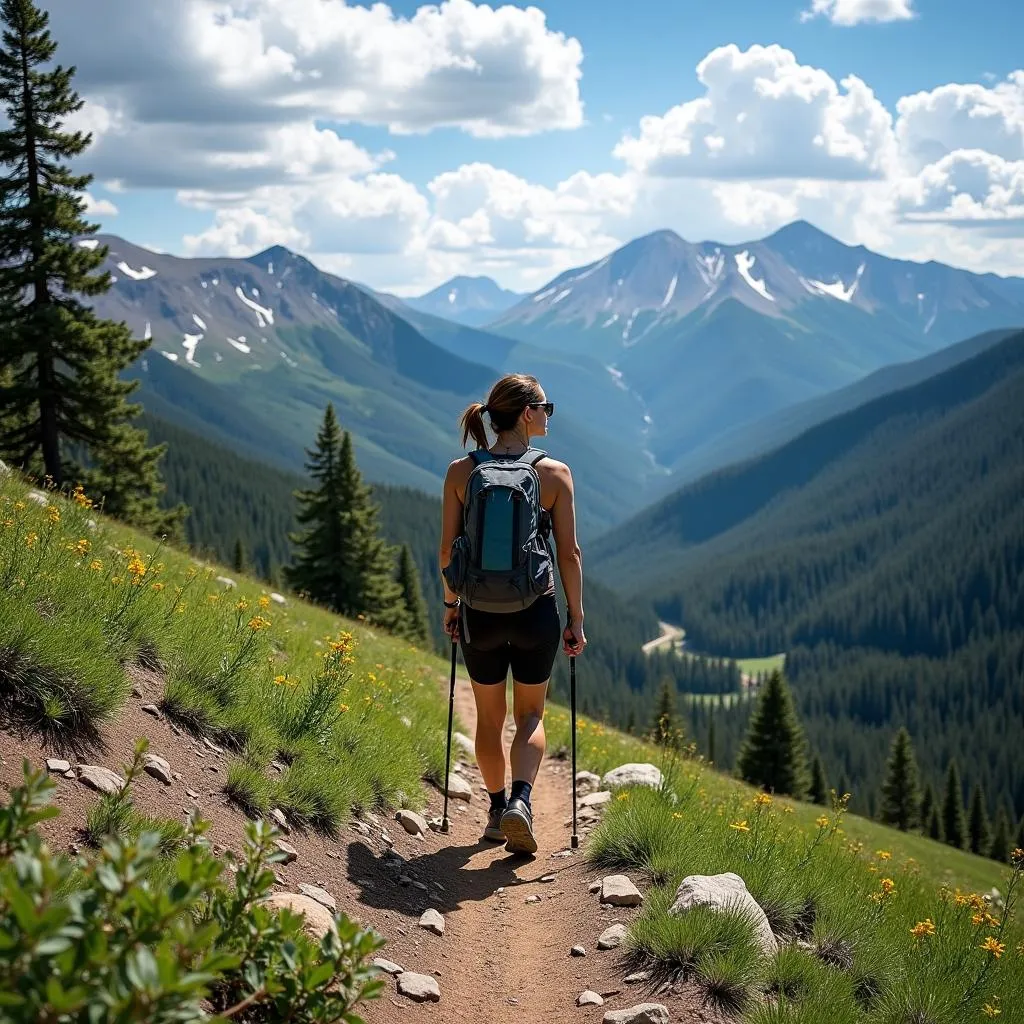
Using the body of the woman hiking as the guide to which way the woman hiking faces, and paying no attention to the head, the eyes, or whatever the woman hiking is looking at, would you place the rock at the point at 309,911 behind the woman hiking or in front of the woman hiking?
behind

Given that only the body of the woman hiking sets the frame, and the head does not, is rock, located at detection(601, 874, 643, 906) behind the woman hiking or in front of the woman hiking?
behind

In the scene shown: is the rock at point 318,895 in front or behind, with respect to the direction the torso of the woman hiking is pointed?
behind

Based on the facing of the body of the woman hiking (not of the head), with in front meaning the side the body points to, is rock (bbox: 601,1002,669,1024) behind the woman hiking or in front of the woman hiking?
behind

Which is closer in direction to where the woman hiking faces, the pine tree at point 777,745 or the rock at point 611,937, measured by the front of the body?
the pine tree

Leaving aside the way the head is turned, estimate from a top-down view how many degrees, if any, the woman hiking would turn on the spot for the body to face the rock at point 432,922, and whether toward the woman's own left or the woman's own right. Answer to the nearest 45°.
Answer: approximately 180°

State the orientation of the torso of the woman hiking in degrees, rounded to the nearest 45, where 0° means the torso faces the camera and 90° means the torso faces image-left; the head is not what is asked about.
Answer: approximately 180°

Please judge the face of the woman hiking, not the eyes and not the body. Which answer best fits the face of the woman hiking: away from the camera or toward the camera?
away from the camera

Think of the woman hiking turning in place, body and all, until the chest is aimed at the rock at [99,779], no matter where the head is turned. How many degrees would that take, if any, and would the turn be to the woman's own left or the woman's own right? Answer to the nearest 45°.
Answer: approximately 135° to the woman's own left
